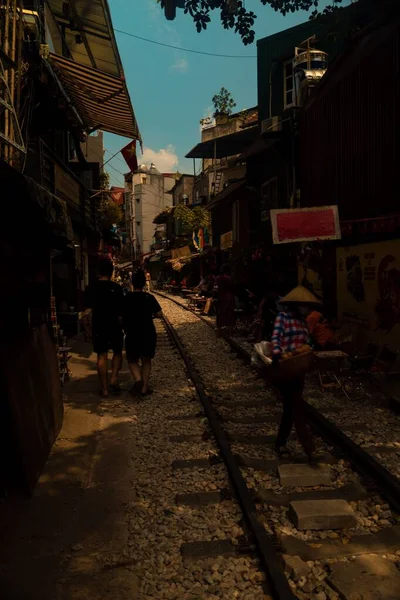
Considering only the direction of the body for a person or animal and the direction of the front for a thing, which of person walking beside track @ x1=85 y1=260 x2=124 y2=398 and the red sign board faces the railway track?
the red sign board

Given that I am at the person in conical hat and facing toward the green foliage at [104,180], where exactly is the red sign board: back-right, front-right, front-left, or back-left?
front-right

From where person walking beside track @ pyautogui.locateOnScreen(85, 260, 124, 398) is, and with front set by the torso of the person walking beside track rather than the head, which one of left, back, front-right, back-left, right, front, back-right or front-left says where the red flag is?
front

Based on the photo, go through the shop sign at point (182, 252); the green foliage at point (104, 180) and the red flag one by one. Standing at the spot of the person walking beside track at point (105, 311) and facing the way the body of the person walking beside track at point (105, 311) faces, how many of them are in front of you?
3

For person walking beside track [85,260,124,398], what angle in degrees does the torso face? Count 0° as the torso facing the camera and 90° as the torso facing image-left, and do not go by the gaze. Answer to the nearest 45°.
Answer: approximately 180°

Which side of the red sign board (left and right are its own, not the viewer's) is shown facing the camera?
front

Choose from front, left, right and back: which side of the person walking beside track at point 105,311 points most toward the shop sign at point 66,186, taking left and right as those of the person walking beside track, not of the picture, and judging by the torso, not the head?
front

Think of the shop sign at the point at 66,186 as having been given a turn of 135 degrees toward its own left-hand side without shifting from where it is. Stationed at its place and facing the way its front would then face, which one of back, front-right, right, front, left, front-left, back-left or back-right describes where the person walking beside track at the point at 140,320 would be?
back

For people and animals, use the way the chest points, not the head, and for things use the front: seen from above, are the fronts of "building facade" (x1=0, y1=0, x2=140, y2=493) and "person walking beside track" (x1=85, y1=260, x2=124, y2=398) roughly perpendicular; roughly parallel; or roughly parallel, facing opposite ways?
roughly perpendicular

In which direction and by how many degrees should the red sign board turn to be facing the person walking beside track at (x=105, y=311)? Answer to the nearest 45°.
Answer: approximately 45° to its right

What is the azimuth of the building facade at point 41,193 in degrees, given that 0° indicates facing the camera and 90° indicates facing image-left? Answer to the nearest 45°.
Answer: approximately 270°
